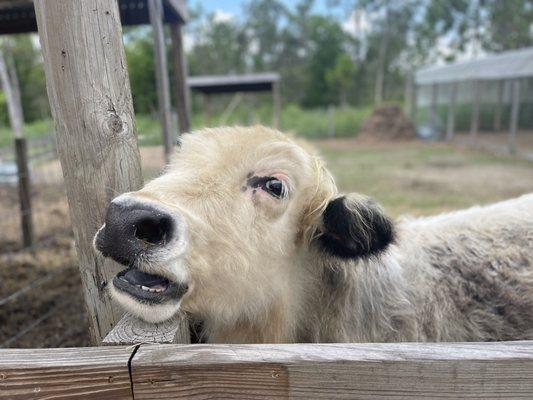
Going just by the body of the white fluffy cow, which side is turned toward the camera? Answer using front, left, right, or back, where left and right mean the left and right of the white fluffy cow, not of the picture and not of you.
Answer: left

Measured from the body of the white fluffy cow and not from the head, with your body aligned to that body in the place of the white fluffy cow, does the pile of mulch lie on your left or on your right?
on your right

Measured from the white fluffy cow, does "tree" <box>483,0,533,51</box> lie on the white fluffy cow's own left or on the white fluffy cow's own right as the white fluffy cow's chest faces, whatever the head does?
on the white fluffy cow's own right

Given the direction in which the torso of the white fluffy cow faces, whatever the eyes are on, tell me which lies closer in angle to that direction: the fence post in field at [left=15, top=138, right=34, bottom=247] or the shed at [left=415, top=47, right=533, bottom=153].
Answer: the fence post in field

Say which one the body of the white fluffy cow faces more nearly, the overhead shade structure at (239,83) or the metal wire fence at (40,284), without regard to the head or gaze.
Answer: the metal wire fence

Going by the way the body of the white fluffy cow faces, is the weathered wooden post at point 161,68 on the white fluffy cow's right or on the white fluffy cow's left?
on the white fluffy cow's right

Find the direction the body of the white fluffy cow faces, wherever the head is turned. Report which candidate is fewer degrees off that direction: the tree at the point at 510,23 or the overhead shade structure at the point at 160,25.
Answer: the overhead shade structure

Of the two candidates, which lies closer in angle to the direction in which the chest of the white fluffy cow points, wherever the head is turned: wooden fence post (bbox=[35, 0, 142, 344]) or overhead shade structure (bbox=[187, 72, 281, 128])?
the wooden fence post

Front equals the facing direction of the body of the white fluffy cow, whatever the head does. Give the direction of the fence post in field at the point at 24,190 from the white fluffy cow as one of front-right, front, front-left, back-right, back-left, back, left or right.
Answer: front-right

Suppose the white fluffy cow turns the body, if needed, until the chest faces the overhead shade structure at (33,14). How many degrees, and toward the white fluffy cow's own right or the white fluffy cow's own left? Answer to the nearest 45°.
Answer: approximately 45° to the white fluffy cow's own right

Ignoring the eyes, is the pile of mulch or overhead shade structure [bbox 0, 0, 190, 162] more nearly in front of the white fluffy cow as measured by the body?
the overhead shade structure

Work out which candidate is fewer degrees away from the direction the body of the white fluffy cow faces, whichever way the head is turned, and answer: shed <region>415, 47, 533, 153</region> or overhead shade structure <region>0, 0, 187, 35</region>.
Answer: the overhead shade structure
